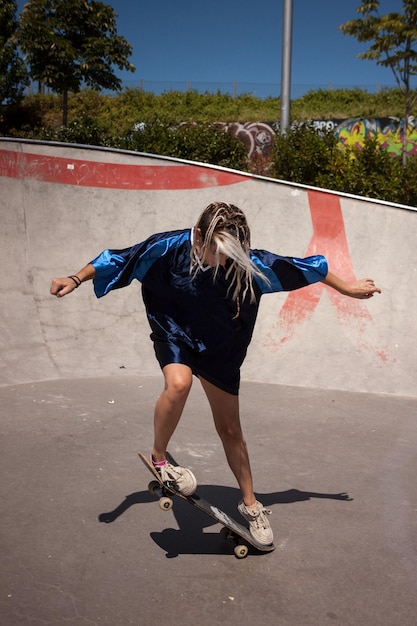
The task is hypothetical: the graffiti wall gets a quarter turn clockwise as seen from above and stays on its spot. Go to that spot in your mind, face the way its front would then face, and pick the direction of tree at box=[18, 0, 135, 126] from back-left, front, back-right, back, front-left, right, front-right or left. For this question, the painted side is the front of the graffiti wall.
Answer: front

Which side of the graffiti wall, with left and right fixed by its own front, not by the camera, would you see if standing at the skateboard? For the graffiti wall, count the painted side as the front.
front

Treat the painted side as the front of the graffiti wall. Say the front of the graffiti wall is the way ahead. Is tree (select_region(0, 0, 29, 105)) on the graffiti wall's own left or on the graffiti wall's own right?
on the graffiti wall's own right

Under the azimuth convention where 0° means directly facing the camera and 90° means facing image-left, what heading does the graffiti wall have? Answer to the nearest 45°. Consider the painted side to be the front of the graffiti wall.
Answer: approximately 0°

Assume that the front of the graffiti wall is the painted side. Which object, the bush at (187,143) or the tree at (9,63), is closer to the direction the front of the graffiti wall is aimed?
the bush

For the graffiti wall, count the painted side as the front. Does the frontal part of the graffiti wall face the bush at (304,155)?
yes

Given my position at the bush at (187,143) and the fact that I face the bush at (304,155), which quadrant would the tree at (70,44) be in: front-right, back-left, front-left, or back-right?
back-left

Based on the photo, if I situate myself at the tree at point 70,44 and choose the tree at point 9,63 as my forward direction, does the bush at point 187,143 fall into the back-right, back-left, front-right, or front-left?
back-left
